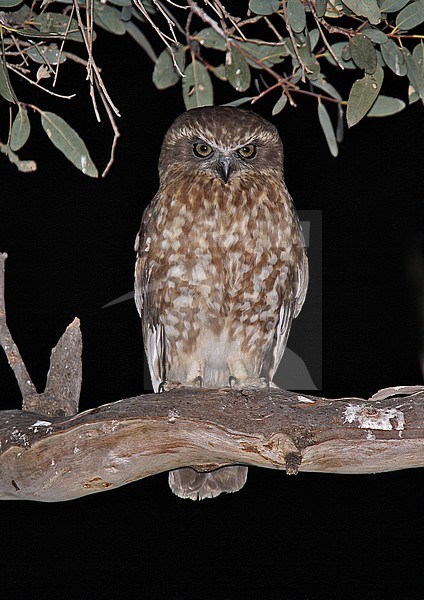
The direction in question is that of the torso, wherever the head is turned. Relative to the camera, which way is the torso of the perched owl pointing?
toward the camera
